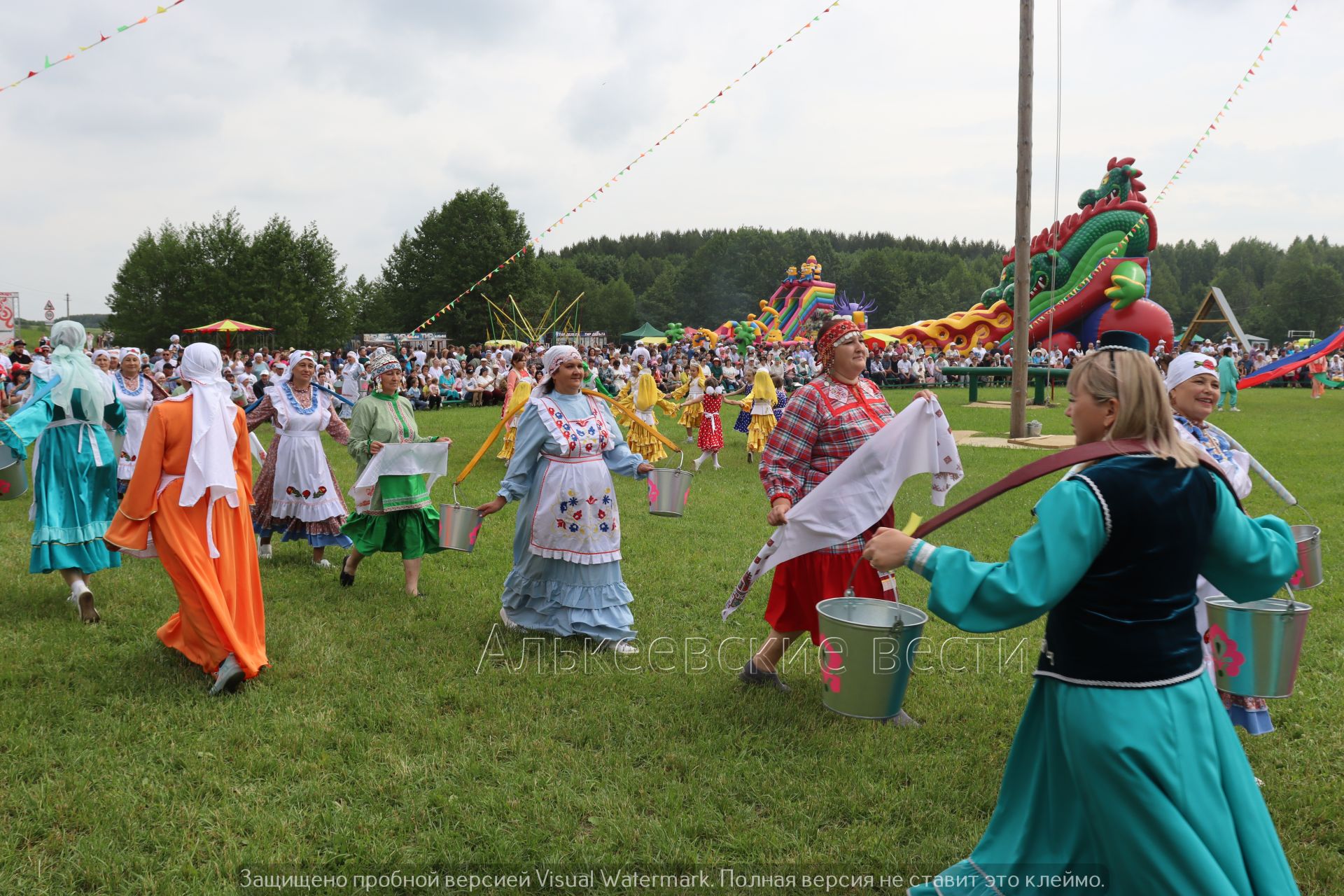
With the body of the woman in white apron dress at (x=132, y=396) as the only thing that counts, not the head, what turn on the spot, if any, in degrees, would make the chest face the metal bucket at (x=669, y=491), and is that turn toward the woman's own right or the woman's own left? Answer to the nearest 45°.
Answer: approximately 45° to the woman's own left

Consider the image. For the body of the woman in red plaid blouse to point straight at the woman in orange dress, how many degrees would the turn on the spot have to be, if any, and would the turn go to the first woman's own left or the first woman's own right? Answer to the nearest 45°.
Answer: approximately 135° to the first woman's own right

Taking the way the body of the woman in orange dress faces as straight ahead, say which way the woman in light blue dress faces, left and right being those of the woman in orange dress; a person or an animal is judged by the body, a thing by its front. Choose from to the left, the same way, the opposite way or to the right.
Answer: the opposite way

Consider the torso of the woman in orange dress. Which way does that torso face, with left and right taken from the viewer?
facing away from the viewer and to the left of the viewer

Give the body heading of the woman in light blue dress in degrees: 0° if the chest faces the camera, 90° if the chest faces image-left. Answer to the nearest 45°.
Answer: approximately 315°

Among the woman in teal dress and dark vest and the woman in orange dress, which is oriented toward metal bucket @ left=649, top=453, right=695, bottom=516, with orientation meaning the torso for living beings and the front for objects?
the woman in teal dress and dark vest

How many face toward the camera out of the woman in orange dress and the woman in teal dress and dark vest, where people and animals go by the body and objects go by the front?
0

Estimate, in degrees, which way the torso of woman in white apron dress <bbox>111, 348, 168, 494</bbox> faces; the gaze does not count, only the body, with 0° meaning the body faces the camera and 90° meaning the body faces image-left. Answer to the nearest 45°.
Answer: approximately 0°
